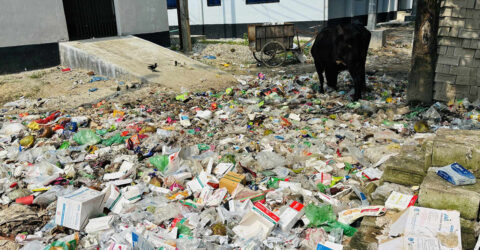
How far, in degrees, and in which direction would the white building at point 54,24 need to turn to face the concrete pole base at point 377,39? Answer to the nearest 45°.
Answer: approximately 90° to its left

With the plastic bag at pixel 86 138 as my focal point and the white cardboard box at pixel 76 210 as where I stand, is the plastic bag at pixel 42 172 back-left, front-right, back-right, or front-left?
front-left

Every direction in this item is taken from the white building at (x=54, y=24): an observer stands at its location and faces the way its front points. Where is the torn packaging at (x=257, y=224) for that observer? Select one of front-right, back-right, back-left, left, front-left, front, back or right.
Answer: front

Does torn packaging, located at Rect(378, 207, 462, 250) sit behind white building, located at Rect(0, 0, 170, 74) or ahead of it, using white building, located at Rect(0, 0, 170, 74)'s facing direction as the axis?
ahead

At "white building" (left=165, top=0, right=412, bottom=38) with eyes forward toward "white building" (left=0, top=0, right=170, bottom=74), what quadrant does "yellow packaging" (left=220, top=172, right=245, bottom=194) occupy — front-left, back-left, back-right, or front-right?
front-left

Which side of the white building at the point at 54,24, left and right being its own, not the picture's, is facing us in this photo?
front

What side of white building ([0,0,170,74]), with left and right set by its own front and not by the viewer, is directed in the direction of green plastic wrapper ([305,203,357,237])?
front

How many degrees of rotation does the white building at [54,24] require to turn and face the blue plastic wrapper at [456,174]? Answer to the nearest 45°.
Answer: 0° — it already faces it

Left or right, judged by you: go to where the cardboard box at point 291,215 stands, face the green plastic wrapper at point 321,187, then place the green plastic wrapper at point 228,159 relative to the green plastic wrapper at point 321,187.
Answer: left

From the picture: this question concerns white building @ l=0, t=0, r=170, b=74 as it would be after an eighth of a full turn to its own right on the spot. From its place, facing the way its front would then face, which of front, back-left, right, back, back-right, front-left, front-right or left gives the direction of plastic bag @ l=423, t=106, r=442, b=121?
left

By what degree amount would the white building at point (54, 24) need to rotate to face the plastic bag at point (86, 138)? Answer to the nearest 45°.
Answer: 0° — it already faces it

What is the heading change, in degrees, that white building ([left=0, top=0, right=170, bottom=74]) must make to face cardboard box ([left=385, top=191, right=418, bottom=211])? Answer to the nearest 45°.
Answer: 0° — it already faces it

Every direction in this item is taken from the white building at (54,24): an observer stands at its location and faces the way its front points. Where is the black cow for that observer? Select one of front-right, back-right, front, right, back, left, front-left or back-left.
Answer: front-left

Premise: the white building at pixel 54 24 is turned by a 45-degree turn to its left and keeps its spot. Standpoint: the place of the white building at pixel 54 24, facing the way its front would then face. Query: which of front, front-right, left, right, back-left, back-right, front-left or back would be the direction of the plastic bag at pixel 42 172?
front-right

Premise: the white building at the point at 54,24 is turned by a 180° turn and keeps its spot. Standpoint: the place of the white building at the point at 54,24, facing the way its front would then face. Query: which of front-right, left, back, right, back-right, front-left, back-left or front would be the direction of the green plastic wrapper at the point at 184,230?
back

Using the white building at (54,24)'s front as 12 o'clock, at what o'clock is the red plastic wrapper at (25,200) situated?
The red plastic wrapper is roughly at 12 o'clock from the white building.

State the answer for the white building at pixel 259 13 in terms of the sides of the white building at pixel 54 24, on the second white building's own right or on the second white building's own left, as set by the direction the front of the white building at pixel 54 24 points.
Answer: on the second white building's own left

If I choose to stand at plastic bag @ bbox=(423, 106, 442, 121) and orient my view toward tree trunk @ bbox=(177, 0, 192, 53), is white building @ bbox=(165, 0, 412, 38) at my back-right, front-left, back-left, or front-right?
front-right

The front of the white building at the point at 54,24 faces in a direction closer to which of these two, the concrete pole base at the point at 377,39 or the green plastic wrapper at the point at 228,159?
the green plastic wrapper
